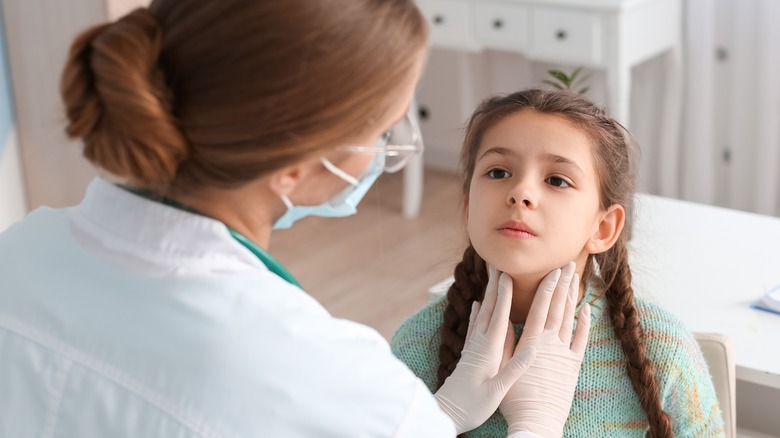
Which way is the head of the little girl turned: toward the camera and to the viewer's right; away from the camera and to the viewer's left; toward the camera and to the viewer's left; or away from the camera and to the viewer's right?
toward the camera and to the viewer's left

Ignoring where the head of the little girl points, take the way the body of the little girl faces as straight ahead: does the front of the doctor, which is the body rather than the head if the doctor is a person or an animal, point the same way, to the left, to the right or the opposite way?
the opposite way

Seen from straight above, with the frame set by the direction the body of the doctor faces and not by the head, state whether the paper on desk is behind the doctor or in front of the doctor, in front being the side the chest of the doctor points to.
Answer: in front

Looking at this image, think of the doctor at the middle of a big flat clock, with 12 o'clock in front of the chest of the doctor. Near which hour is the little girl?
The little girl is roughly at 12 o'clock from the doctor.

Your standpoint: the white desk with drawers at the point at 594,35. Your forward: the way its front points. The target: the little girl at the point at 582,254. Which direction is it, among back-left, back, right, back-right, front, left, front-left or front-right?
front-left

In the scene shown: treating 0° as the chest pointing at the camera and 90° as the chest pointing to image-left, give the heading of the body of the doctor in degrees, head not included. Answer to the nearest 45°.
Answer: approximately 225°

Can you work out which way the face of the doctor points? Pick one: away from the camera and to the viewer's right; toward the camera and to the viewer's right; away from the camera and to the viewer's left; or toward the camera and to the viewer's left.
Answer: away from the camera and to the viewer's right

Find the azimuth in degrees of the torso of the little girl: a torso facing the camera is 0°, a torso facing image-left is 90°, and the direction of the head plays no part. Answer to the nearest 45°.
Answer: approximately 45°

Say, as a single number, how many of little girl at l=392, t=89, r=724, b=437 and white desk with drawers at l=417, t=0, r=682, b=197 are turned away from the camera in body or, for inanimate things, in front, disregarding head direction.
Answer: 0

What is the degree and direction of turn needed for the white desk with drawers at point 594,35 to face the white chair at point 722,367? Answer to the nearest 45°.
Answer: approximately 45° to its left

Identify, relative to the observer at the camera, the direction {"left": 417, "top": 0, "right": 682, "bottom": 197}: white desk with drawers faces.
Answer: facing the viewer and to the left of the viewer
